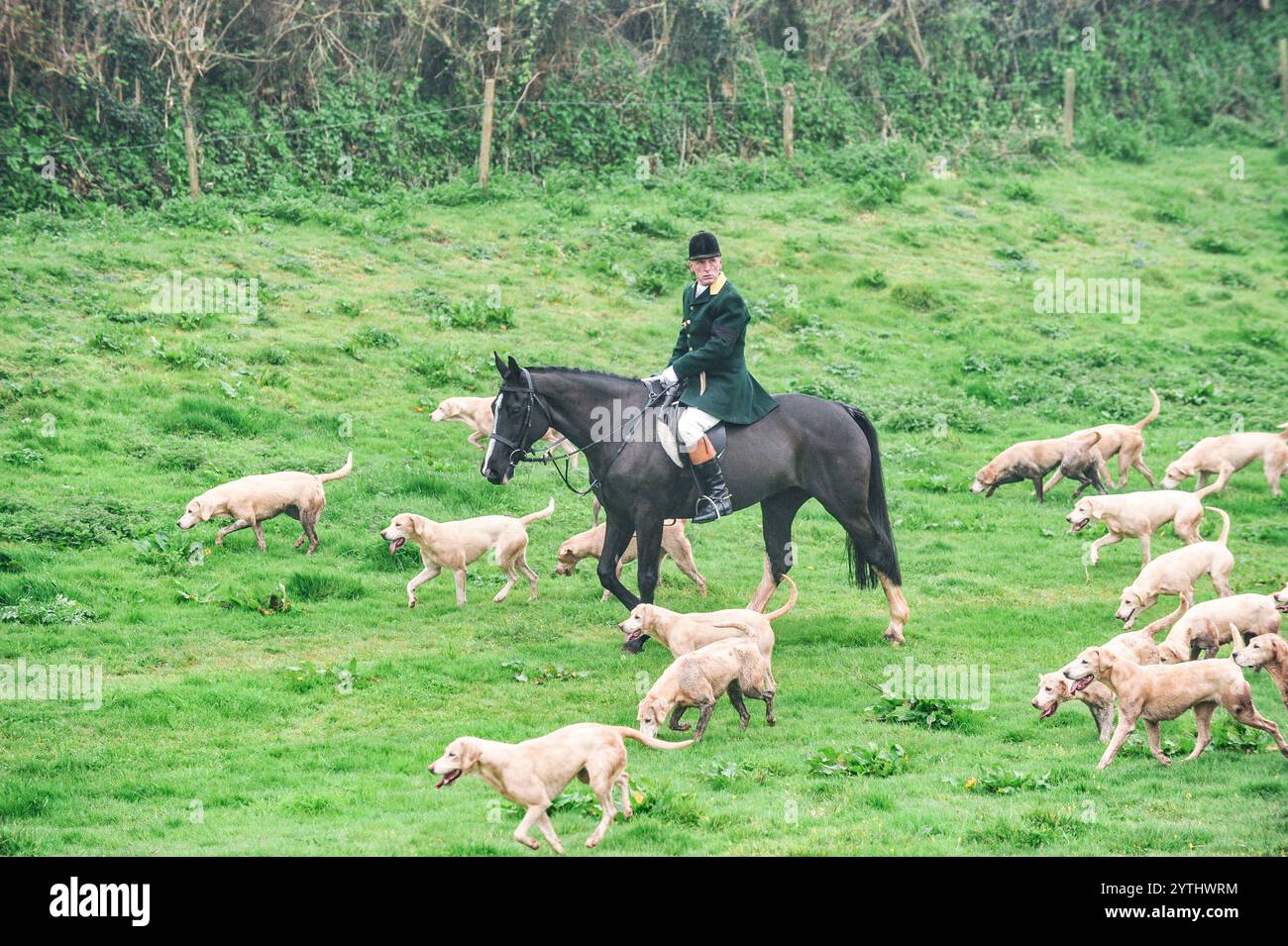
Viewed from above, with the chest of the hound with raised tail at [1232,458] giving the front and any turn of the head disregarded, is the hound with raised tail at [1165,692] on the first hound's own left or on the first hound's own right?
on the first hound's own left

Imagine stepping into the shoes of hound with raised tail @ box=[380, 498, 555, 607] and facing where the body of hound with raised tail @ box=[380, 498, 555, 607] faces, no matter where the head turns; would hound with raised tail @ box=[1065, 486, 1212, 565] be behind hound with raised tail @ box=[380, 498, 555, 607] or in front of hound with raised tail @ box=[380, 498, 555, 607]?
behind

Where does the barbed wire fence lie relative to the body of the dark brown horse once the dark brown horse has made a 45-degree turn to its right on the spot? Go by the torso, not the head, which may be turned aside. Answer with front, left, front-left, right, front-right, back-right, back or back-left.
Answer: front-right

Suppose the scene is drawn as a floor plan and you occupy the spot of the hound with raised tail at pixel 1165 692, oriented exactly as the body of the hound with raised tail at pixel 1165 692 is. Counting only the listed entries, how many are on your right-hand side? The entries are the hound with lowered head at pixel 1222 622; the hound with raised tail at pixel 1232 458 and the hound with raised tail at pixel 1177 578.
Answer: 3

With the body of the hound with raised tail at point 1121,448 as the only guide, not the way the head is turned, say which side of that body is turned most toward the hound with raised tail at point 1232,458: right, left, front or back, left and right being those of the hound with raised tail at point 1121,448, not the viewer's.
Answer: back

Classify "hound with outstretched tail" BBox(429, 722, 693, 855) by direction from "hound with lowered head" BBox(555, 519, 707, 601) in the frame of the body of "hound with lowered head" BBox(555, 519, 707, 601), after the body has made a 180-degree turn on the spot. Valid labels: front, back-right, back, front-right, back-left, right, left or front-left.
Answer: right

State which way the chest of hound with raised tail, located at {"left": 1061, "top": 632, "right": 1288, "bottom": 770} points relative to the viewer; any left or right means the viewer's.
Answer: facing to the left of the viewer

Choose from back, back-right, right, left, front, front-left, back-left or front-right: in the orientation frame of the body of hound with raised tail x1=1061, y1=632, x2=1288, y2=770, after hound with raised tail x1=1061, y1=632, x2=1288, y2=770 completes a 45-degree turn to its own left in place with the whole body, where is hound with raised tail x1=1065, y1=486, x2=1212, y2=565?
back-right

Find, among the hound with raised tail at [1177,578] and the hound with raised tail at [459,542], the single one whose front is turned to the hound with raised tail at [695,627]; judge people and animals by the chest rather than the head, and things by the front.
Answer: the hound with raised tail at [1177,578]

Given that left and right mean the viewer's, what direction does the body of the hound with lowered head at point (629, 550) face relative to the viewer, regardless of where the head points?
facing to the left of the viewer

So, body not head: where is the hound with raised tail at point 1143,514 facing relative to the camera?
to the viewer's left

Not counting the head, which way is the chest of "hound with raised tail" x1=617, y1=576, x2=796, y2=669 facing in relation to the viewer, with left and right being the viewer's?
facing to the left of the viewer

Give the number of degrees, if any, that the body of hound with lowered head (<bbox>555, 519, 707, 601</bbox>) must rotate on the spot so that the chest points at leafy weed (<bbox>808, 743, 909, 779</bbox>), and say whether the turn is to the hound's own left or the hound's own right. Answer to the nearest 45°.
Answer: approximately 90° to the hound's own left

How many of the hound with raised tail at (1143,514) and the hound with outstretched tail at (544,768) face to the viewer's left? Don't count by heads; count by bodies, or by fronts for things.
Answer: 2

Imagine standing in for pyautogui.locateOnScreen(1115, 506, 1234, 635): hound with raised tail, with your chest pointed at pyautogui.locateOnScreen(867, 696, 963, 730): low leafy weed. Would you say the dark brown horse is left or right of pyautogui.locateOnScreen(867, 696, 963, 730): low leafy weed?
right
